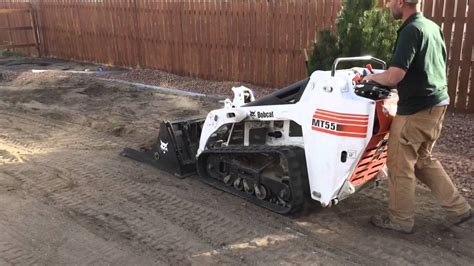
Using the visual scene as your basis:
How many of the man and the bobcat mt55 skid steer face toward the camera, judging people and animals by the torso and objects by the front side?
0

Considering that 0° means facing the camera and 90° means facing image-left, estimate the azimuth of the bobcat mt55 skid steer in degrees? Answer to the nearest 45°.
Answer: approximately 135°

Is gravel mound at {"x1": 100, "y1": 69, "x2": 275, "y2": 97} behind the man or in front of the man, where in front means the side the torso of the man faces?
in front

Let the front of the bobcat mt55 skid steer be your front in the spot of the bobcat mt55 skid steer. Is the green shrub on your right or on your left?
on your right

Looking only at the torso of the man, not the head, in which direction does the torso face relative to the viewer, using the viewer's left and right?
facing away from the viewer and to the left of the viewer

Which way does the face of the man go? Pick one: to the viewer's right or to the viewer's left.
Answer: to the viewer's left

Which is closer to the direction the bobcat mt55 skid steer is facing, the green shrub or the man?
the green shrub

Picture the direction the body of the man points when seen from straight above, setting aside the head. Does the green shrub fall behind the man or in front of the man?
in front

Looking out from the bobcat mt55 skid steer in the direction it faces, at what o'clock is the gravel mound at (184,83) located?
The gravel mound is roughly at 1 o'clock from the bobcat mt55 skid steer.
